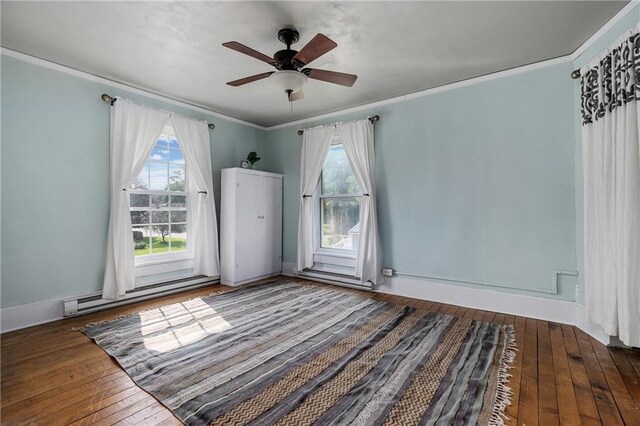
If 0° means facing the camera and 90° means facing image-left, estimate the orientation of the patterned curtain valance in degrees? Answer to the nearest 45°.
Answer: approximately 45°

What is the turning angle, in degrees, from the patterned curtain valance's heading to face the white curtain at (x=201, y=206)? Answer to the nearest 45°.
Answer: approximately 45° to its right

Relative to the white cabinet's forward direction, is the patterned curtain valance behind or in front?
in front

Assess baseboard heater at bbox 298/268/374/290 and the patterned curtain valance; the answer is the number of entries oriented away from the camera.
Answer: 0

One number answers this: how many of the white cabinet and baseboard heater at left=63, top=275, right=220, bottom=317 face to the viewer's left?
0

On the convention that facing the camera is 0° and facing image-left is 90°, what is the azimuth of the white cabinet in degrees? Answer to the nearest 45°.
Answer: approximately 315°

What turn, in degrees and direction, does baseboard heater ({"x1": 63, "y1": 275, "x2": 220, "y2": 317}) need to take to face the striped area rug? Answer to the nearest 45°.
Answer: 0° — it already faces it

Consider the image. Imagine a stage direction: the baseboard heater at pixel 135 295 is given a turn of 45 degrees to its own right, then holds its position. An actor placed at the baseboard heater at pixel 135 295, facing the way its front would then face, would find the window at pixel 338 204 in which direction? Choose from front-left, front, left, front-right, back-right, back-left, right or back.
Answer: left

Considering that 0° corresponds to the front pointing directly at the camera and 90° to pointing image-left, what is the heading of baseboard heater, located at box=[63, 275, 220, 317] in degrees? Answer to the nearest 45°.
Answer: approximately 315°

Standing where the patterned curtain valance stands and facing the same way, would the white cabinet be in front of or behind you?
in front

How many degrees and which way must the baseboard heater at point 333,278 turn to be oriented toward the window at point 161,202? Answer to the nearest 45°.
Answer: approximately 45° to its right

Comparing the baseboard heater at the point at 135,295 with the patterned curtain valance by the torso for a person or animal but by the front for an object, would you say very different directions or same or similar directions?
very different directions

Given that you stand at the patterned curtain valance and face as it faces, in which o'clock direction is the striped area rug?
The striped area rug is roughly at 12 o'clock from the patterned curtain valance.

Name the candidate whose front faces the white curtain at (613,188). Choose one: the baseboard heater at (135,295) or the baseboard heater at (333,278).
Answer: the baseboard heater at (135,295)

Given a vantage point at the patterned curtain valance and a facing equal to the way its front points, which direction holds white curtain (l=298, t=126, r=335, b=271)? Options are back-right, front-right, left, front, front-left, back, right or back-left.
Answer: front-right
